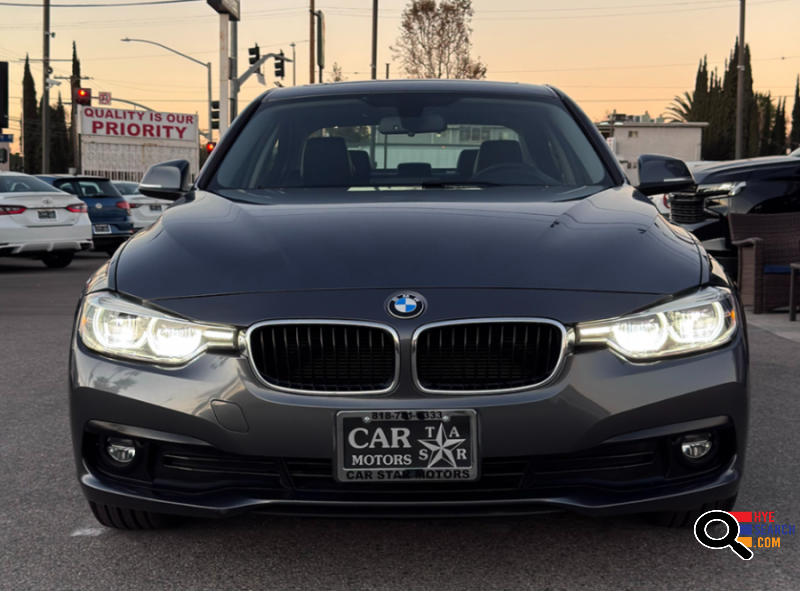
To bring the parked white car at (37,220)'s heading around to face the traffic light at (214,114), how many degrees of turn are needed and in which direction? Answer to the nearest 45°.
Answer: approximately 45° to its right

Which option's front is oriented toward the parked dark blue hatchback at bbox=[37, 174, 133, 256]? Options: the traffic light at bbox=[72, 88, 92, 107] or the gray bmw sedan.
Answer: the traffic light

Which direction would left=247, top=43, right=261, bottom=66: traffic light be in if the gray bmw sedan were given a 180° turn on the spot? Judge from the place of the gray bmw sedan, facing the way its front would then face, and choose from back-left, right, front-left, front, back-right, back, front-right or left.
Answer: front

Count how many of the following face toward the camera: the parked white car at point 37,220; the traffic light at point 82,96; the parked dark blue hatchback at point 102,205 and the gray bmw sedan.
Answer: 2

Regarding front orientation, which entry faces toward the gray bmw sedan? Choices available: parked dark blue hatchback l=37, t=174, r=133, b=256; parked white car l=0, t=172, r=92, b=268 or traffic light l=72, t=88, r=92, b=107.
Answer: the traffic light

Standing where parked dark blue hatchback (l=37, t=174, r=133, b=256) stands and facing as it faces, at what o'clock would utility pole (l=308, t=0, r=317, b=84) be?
The utility pole is roughly at 2 o'clock from the parked dark blue hatchback.

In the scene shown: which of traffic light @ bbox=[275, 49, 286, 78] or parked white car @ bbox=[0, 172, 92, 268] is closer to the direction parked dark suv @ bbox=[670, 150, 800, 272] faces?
the parked white car

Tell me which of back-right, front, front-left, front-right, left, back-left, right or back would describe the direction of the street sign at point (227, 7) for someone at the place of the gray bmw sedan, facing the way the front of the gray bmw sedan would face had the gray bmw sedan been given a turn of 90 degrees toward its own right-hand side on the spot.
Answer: right

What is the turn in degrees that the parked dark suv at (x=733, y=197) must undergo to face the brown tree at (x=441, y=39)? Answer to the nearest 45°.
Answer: approximately 135° to its right

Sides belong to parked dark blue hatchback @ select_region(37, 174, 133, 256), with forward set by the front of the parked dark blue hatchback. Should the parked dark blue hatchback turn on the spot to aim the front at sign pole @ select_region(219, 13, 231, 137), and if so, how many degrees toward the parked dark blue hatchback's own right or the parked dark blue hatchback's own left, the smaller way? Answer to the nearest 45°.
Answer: approximately 45° to the parked dark blue hatchback's own right

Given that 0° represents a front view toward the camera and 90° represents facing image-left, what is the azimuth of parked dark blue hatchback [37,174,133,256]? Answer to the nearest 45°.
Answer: approximately 135°

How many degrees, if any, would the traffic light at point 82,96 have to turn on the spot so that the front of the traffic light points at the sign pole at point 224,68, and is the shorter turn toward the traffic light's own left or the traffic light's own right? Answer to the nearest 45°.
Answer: approximately 45° to the traffic light's own left

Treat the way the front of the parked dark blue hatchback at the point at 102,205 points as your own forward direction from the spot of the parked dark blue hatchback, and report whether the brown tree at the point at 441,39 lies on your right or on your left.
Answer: on your right
